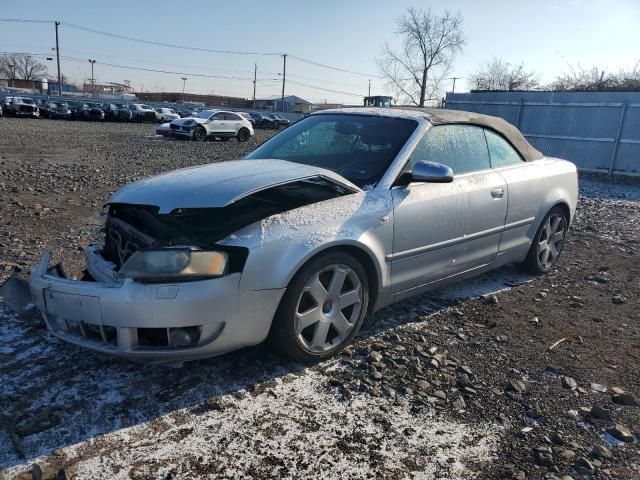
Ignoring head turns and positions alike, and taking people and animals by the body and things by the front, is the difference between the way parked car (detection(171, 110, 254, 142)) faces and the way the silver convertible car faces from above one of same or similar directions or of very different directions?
same or similar directions

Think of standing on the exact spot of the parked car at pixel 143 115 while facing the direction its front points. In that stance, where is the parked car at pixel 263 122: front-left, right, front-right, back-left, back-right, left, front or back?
front-left

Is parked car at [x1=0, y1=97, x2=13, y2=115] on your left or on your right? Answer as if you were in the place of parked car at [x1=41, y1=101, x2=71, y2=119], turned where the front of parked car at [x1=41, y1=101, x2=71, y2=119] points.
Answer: on your right

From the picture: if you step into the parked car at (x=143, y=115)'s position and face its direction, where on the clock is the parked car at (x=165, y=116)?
the parked car at (x=165, y=116) is roughly at 9 o'clock from the parked car at (x=143, y=115).

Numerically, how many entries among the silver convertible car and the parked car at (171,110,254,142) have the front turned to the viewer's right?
0

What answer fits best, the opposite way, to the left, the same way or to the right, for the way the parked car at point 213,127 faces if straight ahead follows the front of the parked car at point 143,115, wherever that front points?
to the right

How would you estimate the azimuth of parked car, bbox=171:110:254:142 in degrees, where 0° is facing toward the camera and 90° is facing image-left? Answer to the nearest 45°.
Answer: approximately 45°

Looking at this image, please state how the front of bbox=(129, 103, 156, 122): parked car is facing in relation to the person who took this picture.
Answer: facing the viewer and to the right of the viewer

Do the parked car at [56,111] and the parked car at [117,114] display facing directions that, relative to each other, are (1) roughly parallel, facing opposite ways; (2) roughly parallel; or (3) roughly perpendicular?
roughly parallel

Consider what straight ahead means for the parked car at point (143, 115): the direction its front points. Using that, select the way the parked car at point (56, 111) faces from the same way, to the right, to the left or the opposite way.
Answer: the same way

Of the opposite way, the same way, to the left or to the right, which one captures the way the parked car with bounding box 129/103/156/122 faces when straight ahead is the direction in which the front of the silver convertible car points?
to the left

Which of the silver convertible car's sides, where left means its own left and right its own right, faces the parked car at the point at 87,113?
right

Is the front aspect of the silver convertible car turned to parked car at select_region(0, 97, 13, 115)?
no

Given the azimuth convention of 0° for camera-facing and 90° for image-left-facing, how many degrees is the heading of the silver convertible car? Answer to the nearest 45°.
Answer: approximately 45°

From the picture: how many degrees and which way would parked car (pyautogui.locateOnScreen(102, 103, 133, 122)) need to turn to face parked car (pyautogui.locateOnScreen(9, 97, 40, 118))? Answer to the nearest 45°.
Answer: approximately 135° to its right

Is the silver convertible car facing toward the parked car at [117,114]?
no

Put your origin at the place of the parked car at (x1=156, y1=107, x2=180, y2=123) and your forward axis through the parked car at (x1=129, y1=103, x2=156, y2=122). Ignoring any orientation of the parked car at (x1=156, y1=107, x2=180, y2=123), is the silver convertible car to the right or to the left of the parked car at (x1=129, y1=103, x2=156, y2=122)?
left

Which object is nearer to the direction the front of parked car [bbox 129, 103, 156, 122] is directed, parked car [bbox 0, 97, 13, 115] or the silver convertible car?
the silver convertible car
